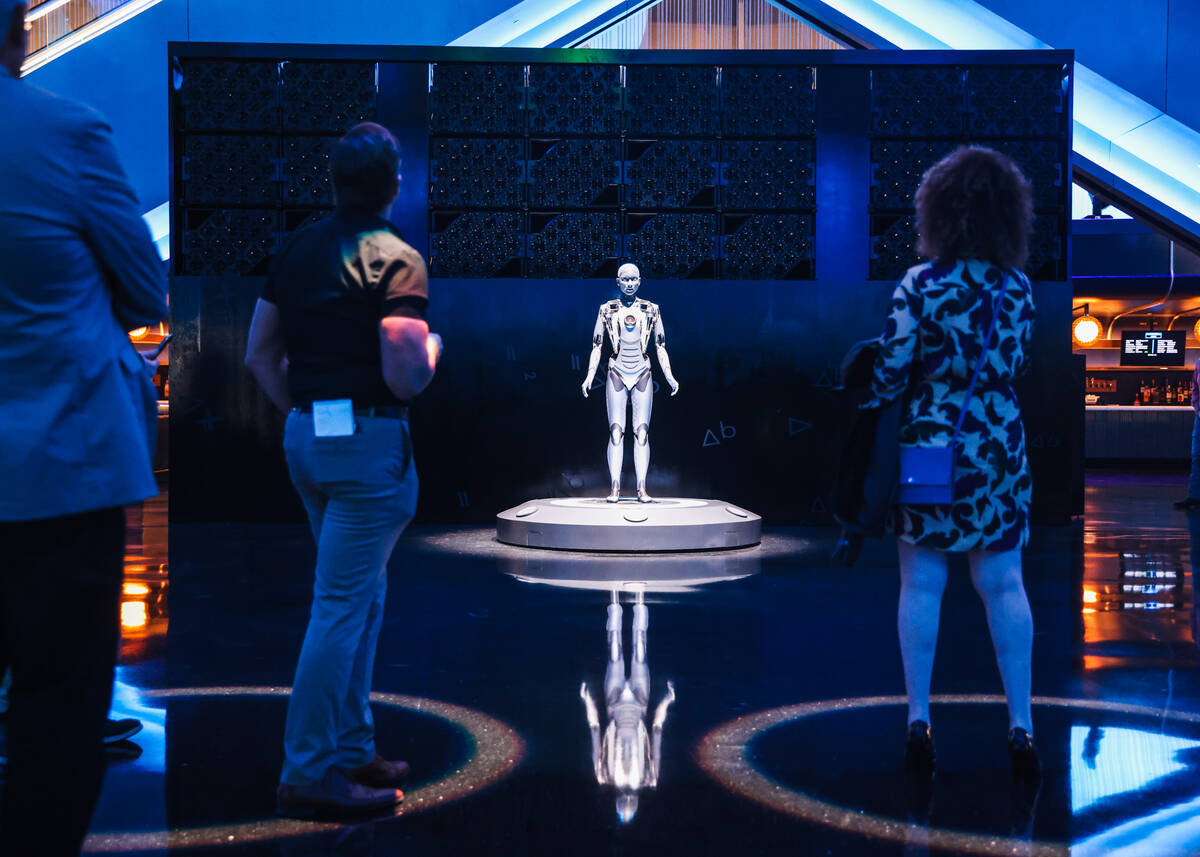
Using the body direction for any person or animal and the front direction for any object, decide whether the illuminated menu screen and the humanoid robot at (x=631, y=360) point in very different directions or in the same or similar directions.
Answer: same or similar directions

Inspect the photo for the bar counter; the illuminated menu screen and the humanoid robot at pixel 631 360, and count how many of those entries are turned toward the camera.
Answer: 3

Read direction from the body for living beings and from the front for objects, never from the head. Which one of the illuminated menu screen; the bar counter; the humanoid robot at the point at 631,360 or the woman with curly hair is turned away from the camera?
the woman with curly hair

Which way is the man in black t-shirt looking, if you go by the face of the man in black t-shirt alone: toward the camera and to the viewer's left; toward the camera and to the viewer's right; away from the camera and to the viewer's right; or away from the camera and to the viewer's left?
away from the camera and to the viewer's right

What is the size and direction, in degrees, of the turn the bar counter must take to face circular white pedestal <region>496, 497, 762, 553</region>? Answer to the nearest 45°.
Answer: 0° — it already faces it

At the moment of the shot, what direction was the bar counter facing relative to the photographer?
facing the viewer

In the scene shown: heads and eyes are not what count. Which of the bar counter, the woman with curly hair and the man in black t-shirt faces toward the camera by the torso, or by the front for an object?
the bar counter

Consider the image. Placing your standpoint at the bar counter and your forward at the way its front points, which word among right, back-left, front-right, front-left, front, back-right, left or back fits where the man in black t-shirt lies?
front

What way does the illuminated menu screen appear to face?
toward the camera

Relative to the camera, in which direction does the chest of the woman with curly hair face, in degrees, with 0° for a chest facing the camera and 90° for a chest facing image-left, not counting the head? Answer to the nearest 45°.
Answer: approximately 180°

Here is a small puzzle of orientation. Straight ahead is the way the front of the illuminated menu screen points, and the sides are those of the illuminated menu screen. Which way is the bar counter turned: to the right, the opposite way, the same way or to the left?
the same way

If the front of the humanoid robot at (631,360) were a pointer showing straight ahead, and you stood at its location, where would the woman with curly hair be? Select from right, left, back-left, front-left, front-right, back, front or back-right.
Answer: front

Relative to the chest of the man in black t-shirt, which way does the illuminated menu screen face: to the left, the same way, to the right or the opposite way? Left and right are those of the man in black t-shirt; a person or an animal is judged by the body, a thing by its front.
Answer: the opposite way

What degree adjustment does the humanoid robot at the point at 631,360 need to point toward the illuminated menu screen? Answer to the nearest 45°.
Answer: approximately 135° to its left

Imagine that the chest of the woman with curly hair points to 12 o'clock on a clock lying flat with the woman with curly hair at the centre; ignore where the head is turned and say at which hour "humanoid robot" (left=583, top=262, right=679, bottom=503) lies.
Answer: The humanoid robot is roughly at 11 o'clock from the woman with curly hair.

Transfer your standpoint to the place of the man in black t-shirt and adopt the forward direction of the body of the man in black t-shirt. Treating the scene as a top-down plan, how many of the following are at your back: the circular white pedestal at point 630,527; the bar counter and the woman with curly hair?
0
